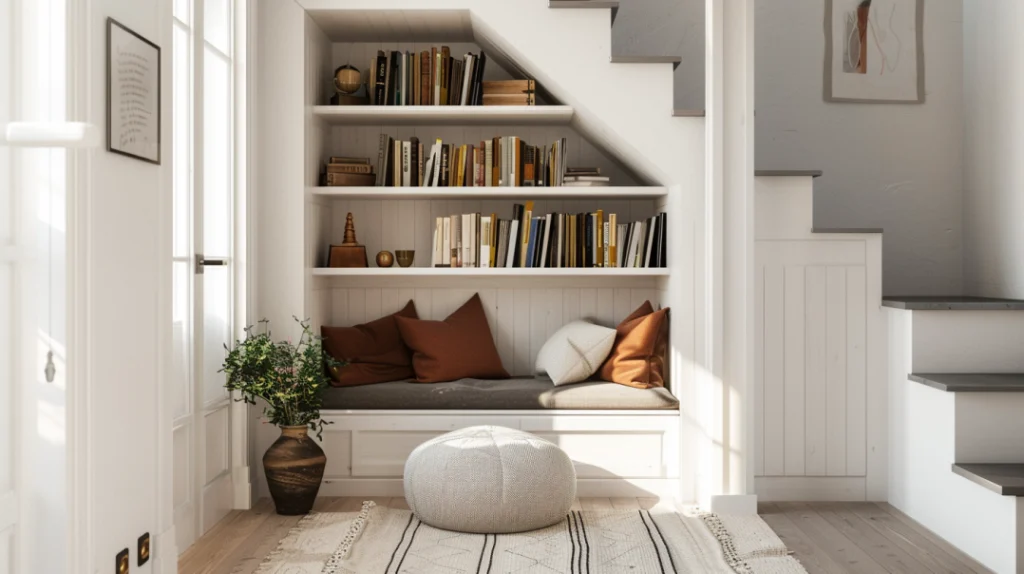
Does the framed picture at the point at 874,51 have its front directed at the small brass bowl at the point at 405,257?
no

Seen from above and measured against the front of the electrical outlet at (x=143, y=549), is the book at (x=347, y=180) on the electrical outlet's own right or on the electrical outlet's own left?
on the electrical outlet's own left

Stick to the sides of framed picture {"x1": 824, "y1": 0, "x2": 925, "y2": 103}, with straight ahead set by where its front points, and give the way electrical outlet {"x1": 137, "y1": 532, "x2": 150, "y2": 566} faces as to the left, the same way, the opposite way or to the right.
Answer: to the left

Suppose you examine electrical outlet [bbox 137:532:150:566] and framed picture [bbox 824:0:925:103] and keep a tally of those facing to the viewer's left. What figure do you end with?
0

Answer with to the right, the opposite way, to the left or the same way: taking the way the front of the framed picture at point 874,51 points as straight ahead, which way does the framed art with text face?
to the left

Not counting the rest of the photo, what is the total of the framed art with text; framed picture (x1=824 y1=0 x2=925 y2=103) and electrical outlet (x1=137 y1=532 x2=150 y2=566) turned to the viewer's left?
0

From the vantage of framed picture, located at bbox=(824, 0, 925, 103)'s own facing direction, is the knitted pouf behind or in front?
in front

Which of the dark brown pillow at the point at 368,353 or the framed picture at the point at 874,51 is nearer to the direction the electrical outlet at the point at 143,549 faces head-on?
the framed picture

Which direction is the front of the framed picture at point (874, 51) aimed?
toward the camera

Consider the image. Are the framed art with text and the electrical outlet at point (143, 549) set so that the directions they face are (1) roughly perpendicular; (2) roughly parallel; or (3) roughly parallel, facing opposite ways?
roughly parallel

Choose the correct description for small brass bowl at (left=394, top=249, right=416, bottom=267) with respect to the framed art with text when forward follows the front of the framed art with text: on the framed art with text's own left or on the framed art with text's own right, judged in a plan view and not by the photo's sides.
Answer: on the framed art with text's own left

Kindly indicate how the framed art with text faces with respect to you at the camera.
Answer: facing the viewer and to the right of the viewer

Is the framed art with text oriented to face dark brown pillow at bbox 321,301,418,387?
no

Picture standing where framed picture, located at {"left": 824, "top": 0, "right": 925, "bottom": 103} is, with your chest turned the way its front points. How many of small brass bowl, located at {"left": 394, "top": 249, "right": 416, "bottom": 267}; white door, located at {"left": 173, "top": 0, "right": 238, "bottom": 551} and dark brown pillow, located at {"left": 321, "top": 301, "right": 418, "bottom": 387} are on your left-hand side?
0

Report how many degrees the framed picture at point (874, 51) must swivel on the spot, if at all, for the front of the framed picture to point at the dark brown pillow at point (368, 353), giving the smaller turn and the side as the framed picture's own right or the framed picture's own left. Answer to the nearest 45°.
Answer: approximately 45° to the framed picture's own right

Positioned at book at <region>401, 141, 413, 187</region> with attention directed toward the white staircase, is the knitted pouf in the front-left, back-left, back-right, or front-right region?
front-right
